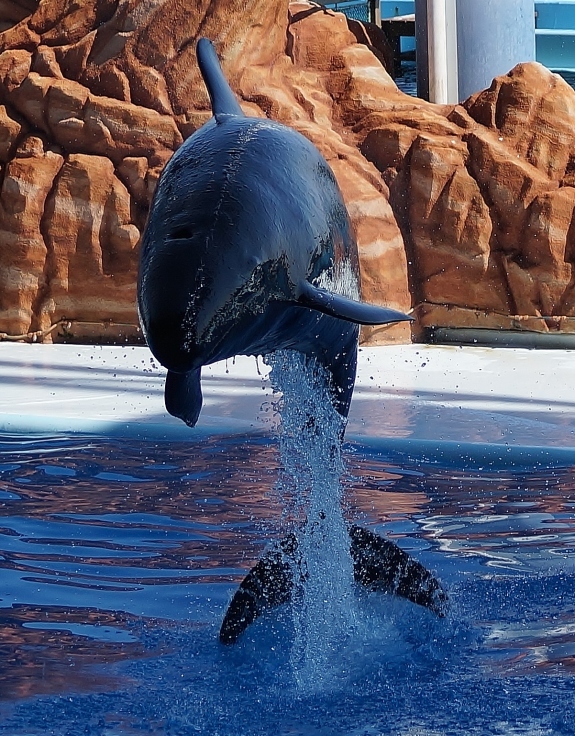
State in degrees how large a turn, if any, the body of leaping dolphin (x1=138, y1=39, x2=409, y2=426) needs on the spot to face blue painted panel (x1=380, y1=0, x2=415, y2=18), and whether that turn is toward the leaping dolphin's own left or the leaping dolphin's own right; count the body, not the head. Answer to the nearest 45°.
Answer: approximately 135° to the leaping dolphin's own right

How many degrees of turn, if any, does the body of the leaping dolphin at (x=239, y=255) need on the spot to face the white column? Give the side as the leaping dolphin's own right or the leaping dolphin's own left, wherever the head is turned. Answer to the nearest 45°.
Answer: approximately 135° to the leaping dolphin's own right

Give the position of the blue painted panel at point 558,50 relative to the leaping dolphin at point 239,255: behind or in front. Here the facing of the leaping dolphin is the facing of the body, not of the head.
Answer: behind

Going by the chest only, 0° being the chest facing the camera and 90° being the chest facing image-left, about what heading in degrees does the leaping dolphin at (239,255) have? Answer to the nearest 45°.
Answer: approximately 45°

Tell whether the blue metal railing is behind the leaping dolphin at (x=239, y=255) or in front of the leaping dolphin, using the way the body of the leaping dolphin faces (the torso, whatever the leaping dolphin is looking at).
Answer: behind

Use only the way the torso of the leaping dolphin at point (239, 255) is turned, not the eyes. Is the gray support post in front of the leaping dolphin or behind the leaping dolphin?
behind
